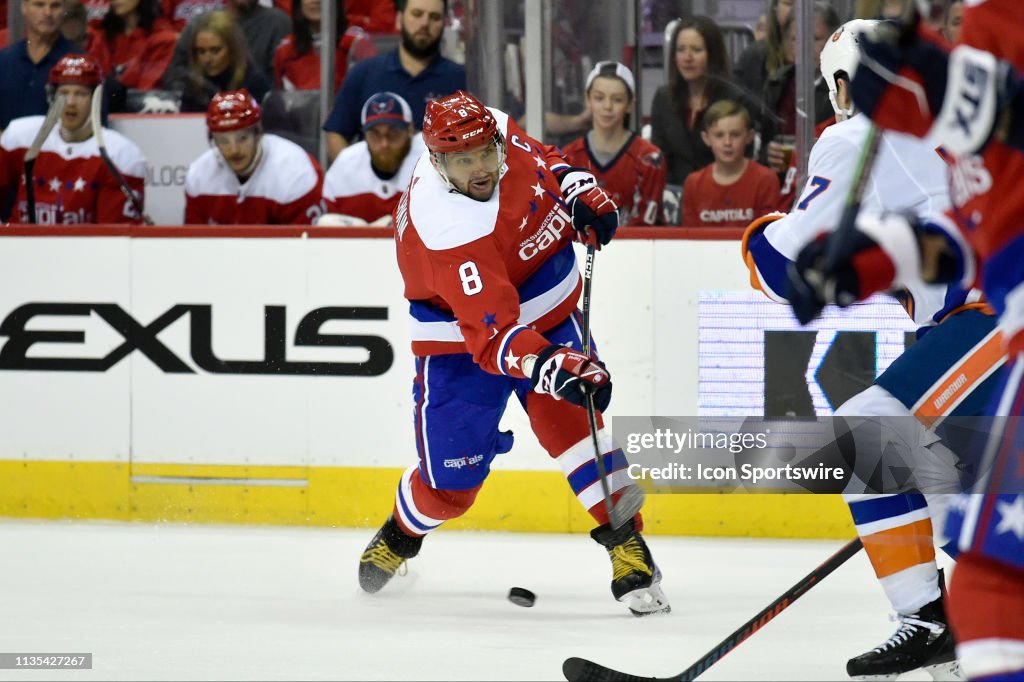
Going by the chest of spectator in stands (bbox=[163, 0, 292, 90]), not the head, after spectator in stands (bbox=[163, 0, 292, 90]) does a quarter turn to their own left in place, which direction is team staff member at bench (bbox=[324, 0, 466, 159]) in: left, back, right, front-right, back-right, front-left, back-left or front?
front-right

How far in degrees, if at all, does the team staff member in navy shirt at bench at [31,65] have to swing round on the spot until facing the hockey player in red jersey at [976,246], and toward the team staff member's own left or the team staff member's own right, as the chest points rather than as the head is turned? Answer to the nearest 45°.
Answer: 0° — they already face them

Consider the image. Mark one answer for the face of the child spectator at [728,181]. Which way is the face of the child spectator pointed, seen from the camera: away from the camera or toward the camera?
toward the camera

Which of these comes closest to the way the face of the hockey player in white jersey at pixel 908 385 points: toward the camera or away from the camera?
away from the camera

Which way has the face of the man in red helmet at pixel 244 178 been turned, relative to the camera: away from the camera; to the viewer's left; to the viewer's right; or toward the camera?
toward the camera

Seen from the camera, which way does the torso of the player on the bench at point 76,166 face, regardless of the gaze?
toward the camera

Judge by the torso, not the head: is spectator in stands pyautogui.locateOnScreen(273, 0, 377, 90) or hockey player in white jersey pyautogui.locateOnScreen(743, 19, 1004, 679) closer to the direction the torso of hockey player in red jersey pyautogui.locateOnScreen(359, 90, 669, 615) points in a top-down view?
the hockey player in white jersey

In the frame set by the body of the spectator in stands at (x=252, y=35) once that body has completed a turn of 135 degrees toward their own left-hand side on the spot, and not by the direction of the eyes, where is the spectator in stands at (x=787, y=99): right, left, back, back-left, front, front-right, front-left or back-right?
right

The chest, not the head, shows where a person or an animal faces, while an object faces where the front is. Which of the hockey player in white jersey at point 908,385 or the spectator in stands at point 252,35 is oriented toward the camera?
the spectator in stands

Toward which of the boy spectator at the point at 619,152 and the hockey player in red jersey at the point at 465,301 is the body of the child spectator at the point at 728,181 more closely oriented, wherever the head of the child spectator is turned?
the hockey player in red jersey

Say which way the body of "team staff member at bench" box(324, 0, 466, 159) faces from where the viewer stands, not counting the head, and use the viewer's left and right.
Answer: facing the viewer

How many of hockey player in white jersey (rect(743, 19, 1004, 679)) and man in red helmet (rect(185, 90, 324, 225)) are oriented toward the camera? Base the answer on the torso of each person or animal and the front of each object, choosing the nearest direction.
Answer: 1

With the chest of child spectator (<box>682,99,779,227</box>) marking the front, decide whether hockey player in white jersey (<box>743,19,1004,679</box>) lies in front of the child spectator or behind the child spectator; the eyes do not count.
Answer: in front

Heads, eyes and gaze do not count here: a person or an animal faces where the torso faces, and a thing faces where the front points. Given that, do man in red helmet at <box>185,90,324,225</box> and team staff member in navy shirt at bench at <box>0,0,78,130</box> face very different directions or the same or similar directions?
same or similar directions

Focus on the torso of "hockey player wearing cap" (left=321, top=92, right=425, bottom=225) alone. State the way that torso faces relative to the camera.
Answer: toward the camera

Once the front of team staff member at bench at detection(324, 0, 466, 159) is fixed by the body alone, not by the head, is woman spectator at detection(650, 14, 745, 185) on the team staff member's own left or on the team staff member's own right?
on the team staff member's own left

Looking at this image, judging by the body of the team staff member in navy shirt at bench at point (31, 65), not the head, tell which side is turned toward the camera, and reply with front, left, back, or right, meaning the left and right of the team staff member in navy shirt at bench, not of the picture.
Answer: front

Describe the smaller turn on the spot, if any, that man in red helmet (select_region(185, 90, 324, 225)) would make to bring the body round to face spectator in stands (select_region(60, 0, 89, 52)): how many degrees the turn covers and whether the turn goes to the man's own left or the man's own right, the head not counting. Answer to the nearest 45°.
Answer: approximately 135° to the man's own right

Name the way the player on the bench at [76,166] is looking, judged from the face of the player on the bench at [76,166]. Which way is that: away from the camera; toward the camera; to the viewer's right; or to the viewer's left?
toward the camera
